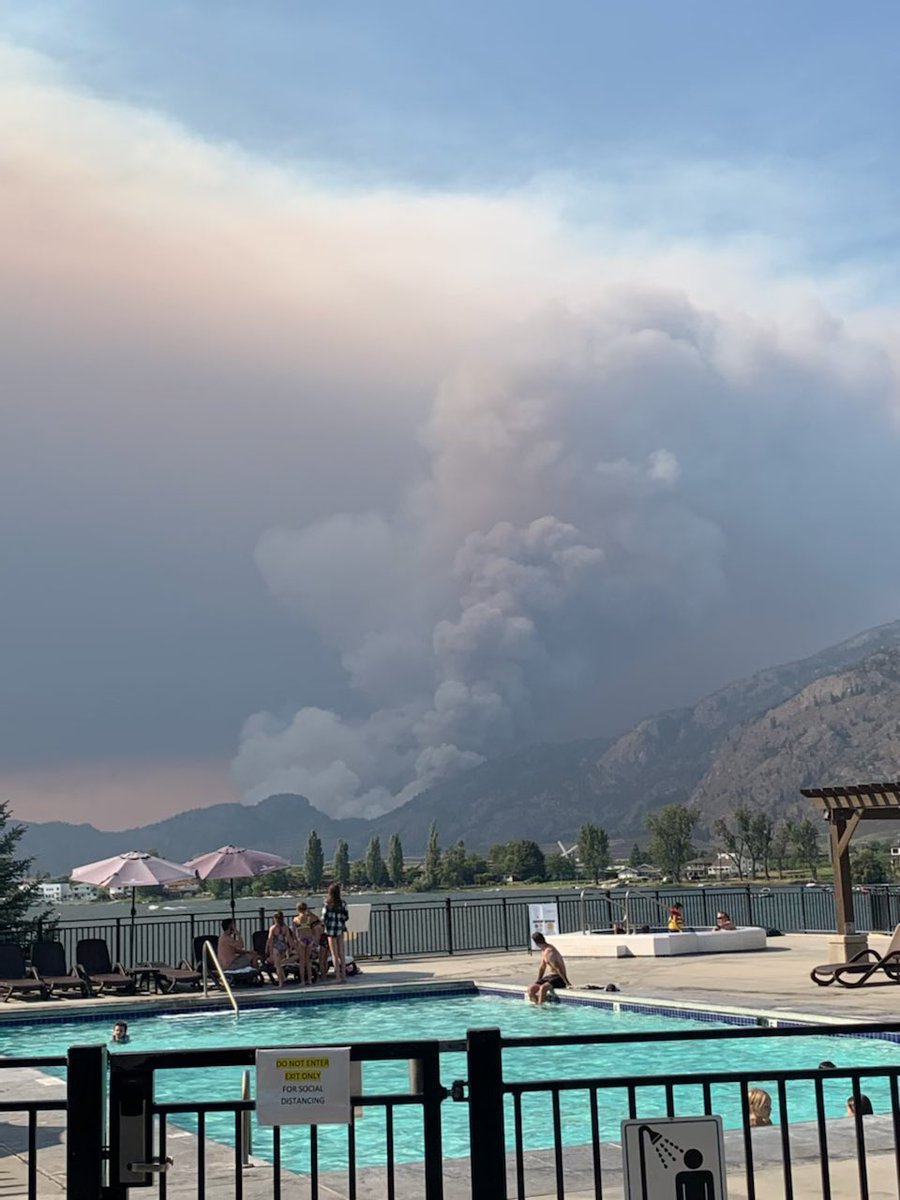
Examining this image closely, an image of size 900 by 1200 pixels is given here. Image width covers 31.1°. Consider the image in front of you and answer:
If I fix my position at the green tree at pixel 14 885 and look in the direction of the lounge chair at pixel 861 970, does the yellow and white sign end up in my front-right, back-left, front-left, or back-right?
front-right

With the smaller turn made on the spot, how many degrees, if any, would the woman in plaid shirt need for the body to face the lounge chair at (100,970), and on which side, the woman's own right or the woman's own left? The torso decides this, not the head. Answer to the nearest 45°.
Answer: approximately 90° to the woman's own left

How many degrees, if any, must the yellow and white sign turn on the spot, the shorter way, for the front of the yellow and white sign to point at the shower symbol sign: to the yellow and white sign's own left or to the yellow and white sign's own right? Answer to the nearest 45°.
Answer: approximately 90° to the yellow and white sign's own left

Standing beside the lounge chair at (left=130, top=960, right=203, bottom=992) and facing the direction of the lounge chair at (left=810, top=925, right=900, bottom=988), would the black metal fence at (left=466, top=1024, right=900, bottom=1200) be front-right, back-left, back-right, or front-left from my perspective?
front-right

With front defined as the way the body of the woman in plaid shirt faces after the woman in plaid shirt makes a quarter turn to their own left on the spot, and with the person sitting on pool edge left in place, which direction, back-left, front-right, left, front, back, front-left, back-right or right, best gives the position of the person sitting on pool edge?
back-left

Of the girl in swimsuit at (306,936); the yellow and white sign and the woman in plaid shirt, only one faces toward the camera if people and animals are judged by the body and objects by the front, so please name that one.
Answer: the yellow and white sign

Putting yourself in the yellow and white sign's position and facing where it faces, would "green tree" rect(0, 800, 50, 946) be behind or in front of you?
behind

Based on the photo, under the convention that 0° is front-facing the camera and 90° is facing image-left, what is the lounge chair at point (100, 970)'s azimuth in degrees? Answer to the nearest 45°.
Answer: approximately 315°

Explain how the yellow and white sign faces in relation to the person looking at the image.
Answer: facing the viewer

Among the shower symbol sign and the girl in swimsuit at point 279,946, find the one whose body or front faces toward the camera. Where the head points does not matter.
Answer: the shower symbol sign

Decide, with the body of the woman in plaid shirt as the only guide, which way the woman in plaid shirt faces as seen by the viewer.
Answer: away from the camera

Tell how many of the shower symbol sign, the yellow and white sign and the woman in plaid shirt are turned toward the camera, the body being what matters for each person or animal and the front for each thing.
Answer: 2

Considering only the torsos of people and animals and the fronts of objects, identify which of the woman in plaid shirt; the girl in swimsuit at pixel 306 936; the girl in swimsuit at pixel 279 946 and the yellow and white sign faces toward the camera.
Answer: the yellow and white sign
